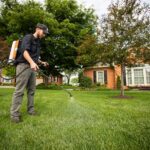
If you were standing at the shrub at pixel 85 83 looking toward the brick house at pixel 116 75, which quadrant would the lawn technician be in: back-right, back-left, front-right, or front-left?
back-right

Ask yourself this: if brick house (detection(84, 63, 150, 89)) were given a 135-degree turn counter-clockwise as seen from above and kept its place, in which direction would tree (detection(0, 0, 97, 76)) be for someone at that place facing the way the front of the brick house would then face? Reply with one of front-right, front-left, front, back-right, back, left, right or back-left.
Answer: back

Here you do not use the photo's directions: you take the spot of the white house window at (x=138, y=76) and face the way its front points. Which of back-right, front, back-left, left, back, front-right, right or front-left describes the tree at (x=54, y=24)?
front-right

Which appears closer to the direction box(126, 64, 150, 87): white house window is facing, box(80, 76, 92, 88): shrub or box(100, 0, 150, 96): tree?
the tree

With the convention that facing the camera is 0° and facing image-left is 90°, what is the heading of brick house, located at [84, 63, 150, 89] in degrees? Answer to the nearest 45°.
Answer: approximately 0°

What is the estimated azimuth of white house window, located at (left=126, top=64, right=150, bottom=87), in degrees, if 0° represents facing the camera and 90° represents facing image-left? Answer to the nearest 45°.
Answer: approximately 0°

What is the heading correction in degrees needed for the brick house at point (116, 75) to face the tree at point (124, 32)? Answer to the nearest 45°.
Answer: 0° — it already faces it

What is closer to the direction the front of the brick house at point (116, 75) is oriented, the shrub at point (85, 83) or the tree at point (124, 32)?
the tree

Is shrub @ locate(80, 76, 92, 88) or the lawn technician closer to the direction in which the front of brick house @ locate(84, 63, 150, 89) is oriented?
the lawn technician

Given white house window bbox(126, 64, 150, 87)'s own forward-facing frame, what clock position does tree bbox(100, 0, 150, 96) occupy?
The tree is roughly at 12 o'clock from the white house window.
